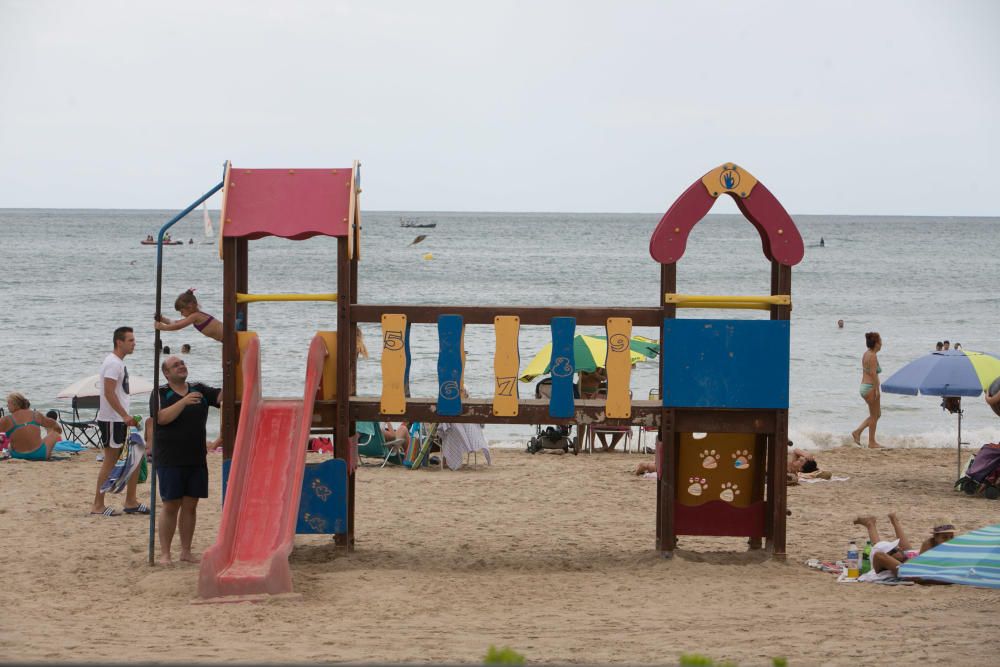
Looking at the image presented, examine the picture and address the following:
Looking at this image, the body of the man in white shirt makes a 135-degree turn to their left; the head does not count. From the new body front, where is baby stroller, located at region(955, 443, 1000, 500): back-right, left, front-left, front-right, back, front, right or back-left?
back-right

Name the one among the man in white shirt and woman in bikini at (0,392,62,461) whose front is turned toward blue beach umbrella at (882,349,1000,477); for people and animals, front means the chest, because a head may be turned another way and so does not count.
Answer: the man in white shirt

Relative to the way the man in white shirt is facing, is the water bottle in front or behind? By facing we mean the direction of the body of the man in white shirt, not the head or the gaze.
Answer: in front

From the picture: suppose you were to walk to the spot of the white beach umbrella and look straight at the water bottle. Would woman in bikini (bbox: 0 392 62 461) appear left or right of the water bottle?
right

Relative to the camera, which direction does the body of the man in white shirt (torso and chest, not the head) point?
to the viewer's right

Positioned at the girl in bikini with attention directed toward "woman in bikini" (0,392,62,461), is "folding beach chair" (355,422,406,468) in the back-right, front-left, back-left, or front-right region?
front-right

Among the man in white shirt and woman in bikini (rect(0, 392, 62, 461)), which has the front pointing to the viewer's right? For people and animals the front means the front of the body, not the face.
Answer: the man in white shirt

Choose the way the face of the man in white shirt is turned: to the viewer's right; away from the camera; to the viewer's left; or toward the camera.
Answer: to the viewer's right
